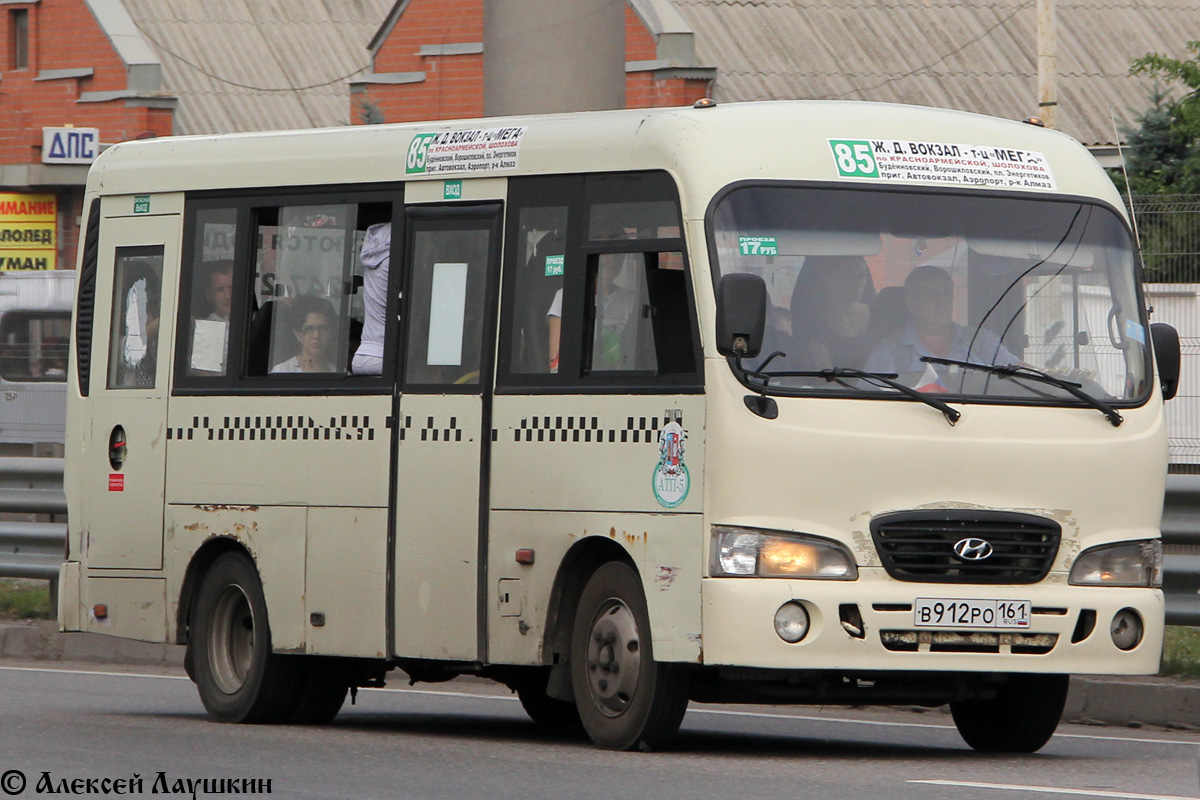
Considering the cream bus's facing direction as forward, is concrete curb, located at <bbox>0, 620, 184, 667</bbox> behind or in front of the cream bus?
behind

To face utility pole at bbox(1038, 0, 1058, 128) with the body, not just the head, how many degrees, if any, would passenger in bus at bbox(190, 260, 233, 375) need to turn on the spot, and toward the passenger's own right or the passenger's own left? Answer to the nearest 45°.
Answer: approximately 90° to the passenger's own left

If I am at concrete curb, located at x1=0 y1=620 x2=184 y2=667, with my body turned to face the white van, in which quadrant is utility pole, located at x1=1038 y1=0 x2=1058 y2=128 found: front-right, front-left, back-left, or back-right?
front-right

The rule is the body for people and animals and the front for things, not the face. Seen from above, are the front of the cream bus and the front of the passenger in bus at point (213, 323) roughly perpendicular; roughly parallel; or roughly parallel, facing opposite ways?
roughly parallel

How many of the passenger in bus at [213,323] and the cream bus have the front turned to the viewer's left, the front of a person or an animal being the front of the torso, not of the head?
0

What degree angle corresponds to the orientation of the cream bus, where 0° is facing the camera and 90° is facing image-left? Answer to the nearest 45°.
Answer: approximately 315°

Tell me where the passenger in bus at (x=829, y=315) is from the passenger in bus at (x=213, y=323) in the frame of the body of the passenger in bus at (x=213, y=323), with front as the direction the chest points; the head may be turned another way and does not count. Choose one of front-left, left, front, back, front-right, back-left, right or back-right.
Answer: front

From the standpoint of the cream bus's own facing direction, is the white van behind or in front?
behind

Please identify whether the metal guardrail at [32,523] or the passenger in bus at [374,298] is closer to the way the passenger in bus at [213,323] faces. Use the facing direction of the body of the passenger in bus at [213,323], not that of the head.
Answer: the passenger in bus

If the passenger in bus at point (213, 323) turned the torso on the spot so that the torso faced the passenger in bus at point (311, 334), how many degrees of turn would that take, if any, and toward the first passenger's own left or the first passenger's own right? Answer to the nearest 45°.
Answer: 0° — they already face them
